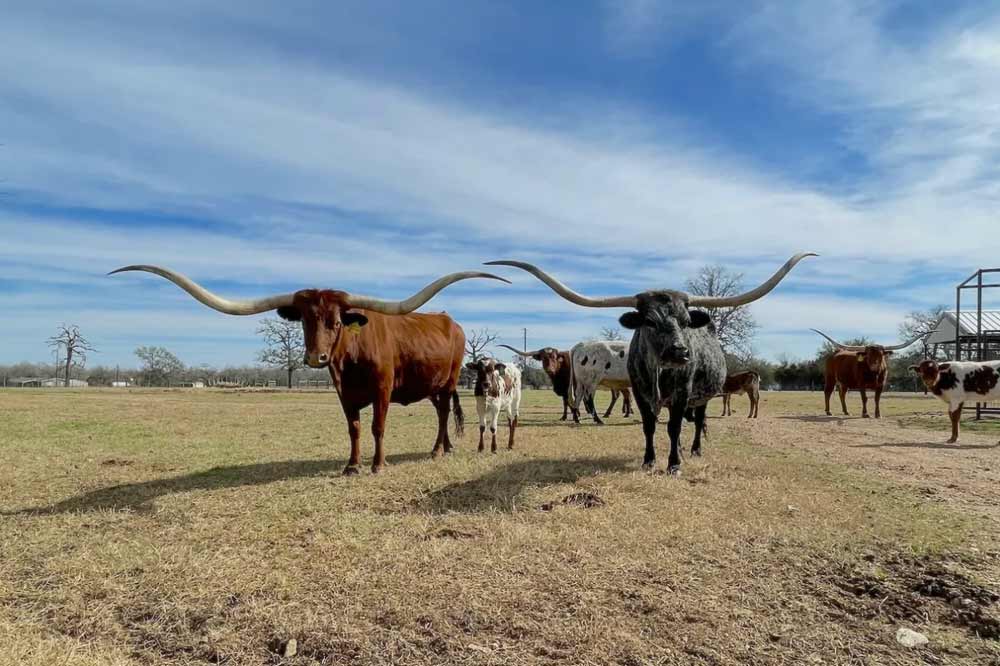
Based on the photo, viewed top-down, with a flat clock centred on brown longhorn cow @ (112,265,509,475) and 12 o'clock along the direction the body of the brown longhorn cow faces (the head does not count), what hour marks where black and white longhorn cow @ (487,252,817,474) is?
The black and white longhorn cow is roughly at 8 o'clock from the brown longhorn cow.

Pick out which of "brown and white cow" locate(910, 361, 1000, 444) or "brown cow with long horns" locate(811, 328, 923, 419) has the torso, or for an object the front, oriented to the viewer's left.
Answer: "brown and white cow" locate(910, 361, 1000, 444)

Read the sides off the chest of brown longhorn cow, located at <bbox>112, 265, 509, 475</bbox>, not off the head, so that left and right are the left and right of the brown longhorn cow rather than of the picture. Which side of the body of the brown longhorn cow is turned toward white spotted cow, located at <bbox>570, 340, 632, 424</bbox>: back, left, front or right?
back

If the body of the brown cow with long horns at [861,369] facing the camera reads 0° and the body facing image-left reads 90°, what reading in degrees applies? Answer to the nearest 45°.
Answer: approximately 315°

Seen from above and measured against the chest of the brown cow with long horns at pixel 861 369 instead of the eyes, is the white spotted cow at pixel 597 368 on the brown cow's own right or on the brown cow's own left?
on the brown cow's own right

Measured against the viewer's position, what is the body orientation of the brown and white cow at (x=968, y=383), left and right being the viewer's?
facing to the left of the viewer

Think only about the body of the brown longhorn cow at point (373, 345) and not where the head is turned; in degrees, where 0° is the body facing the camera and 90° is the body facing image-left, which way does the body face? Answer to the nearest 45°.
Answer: approximately 45°

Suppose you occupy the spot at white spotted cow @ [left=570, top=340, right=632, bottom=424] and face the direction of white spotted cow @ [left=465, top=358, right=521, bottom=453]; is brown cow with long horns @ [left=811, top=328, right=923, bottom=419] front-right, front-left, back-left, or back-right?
back-left
